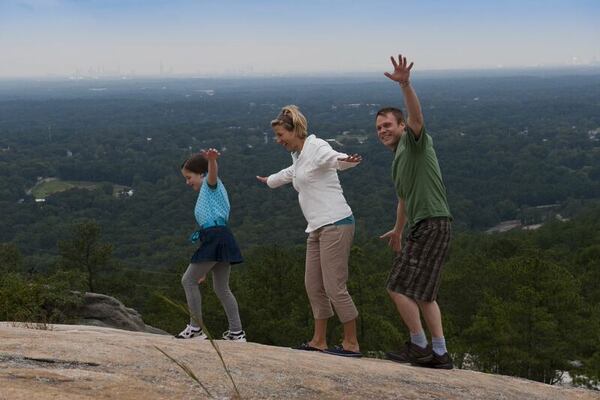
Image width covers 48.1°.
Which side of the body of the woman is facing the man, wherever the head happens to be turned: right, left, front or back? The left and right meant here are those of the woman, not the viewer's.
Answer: back

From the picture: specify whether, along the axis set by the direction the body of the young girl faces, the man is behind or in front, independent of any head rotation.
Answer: behind

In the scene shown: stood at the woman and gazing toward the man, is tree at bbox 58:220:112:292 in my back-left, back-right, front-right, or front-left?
back-left

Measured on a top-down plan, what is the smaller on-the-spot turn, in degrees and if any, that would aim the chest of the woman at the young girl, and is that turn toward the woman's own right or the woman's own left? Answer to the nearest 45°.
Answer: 0° — they already face them

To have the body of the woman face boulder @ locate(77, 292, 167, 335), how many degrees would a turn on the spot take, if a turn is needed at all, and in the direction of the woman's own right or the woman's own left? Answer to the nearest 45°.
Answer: approximately 90° to the woman's own right

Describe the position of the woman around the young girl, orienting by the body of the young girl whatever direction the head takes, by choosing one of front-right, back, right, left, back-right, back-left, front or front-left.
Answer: back-left

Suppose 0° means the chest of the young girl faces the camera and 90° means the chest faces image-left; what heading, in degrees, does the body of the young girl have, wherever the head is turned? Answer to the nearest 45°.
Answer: approximately 90°
